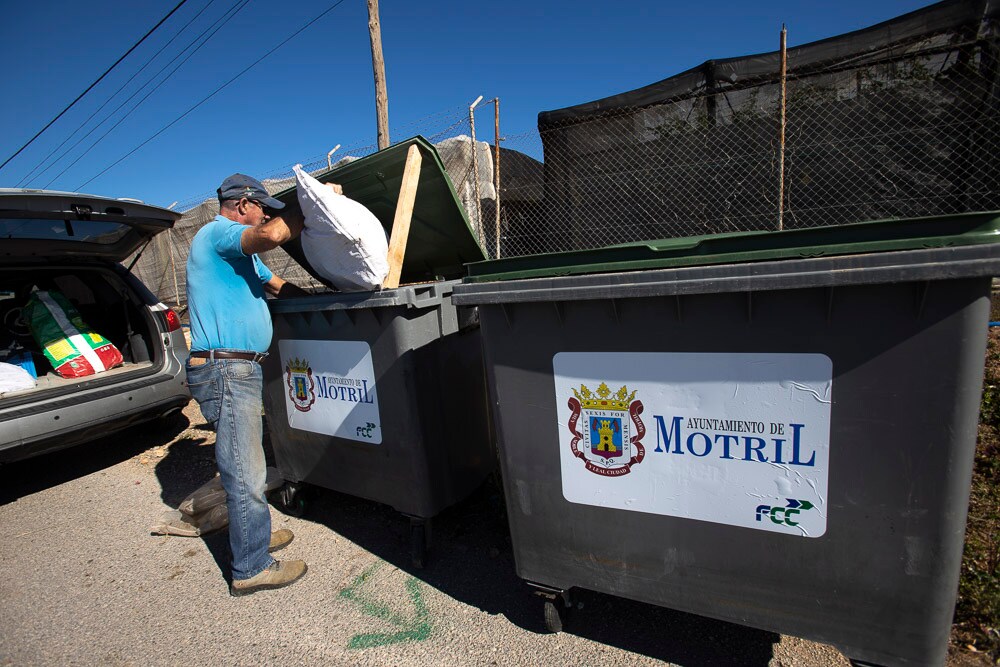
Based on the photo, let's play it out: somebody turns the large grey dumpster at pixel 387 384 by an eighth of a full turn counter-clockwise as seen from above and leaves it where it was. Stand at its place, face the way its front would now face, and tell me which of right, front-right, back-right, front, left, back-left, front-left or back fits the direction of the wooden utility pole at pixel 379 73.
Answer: back

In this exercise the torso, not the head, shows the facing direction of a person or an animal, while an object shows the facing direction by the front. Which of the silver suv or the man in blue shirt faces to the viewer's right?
the man in blue shirt

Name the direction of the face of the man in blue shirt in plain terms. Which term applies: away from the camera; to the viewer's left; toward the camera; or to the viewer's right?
to the viewer's right

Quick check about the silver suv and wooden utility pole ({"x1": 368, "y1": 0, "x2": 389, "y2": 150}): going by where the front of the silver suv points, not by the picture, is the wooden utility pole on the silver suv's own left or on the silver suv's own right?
on the silver suv's own right

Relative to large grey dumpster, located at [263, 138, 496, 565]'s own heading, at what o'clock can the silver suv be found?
The silver suv is roughly at 3 o'clock from the large grey dumpster.

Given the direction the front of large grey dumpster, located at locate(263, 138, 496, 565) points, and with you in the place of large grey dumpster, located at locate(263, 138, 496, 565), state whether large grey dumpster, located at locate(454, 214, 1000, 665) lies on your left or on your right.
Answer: on your left

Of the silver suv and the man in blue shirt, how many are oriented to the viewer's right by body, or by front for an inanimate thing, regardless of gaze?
1

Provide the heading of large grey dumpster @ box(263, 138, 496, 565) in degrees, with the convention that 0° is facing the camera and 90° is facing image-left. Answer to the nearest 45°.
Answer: approximately 45°

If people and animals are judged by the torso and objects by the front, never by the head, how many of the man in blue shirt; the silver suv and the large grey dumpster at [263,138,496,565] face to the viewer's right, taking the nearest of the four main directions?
1

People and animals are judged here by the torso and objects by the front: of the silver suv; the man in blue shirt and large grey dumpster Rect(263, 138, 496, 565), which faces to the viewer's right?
the man in blue shirt

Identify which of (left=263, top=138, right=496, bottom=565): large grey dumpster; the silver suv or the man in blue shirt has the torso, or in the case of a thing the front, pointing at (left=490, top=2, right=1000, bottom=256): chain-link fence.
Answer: the man in blue shirt

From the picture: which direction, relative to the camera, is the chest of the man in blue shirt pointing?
to the viewer's right

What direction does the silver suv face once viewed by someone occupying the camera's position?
facing away from the viewer and to the left of the viewer
